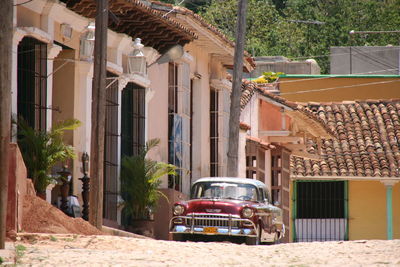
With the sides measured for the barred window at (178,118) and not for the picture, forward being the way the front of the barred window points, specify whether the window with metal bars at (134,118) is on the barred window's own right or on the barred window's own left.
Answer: on the barred window's own right

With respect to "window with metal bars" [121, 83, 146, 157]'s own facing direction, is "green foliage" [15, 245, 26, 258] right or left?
on its right

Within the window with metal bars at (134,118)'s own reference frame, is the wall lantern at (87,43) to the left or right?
on its right

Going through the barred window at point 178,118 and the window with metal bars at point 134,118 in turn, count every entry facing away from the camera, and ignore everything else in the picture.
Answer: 0

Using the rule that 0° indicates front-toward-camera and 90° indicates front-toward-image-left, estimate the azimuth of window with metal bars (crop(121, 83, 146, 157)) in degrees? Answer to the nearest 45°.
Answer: approximately 315°

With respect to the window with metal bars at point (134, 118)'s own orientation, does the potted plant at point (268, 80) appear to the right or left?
on its left

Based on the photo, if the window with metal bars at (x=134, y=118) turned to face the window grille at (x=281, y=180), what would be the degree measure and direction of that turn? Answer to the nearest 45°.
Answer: approximately 90° to its left

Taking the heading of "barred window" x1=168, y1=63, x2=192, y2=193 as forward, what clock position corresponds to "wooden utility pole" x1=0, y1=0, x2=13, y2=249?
The wooden utility pole is roughly at 2 o'clock from the barred window.

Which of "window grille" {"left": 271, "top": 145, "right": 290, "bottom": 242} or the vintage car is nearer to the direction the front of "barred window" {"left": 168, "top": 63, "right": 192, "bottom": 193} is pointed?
the vintage car

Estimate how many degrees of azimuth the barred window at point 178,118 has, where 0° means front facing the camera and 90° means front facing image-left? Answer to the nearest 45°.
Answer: approximately 315°
